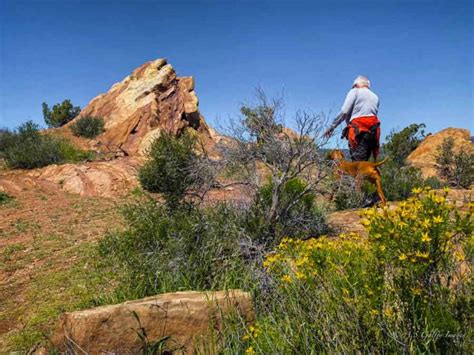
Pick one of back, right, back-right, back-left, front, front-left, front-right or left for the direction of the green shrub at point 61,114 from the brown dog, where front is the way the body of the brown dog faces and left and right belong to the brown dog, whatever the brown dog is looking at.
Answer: front-right

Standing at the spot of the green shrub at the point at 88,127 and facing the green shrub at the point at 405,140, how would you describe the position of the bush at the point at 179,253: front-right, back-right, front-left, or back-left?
front-right

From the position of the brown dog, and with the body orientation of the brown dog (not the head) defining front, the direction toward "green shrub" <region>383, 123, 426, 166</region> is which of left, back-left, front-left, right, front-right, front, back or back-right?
right

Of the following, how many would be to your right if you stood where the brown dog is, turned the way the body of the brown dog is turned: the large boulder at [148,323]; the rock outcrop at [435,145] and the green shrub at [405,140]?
2

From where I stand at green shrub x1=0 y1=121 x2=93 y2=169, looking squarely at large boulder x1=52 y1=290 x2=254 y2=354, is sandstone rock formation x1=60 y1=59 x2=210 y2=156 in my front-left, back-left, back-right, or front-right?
back-left

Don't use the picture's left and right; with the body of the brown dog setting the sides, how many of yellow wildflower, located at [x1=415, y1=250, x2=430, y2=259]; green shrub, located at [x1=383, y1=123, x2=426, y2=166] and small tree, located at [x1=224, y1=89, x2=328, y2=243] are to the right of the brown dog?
1

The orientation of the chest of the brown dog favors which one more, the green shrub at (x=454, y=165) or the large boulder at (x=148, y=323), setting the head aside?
the large boulder

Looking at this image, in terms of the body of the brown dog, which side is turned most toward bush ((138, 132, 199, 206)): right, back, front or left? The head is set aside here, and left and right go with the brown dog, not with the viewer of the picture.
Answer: front

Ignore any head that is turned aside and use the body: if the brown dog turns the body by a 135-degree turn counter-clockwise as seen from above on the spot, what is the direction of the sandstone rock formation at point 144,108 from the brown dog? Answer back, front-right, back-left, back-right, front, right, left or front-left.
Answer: back

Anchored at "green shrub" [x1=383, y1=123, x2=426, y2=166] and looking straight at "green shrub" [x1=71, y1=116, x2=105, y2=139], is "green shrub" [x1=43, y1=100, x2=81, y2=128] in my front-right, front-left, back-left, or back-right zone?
front-right
